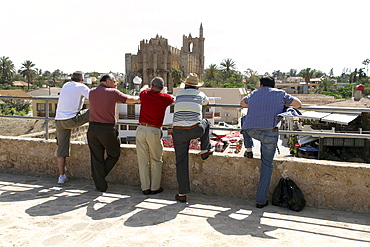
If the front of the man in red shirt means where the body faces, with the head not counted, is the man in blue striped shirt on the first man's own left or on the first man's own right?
on the first man's own right

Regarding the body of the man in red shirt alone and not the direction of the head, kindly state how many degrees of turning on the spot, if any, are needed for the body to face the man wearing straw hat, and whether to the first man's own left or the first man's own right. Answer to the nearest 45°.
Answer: approximately 135° to the first man's own right

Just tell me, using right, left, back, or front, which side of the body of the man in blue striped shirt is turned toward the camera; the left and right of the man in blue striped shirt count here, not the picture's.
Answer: back

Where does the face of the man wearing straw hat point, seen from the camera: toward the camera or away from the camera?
away from the camera

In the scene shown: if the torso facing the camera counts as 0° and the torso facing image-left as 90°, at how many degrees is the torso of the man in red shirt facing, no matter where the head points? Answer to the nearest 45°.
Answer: approximately 180°

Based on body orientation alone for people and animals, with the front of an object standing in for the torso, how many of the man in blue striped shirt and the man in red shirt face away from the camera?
2

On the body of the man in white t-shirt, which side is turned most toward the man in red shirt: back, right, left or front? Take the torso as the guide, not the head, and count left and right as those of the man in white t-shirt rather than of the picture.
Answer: right

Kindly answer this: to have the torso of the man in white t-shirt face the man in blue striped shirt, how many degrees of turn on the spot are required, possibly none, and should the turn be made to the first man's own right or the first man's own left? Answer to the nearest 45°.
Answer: approximately 90° to the first man's own right

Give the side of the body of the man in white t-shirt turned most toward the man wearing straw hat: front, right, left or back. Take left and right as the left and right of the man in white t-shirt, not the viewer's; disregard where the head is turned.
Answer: right

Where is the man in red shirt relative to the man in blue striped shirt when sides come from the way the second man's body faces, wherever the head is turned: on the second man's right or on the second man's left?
on the second man's left

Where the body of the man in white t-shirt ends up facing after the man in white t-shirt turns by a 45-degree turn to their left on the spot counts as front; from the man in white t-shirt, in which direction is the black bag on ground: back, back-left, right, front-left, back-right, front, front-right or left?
back-right

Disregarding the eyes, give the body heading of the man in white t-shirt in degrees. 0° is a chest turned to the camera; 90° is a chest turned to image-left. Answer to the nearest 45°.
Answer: approximately 225°
